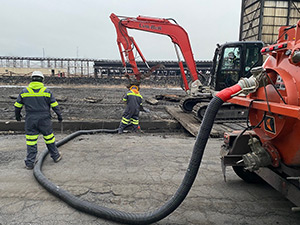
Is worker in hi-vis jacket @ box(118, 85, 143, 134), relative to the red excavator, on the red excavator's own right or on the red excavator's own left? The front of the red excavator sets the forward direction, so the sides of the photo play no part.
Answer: on the red excavator's own left

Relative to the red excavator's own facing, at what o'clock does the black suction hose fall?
The black suction hose is roughly at 9 o'clock from the red excavator.

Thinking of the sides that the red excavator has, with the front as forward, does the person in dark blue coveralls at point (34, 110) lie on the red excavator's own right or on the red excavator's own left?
on the red excavator's own left

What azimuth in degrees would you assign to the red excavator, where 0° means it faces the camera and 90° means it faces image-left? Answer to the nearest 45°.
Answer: approximately 90°

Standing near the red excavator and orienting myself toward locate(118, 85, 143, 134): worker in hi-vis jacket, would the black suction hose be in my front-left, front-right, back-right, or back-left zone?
front-left
